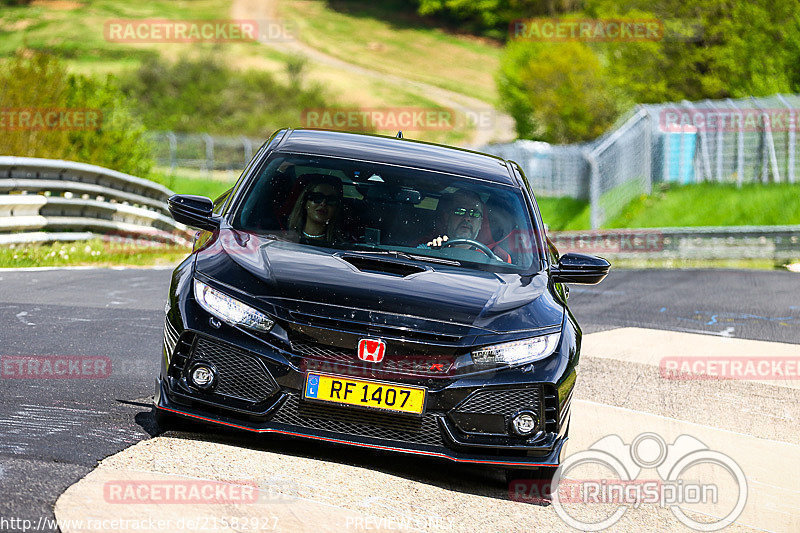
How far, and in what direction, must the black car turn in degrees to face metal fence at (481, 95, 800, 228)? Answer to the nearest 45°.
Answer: approximately 180°

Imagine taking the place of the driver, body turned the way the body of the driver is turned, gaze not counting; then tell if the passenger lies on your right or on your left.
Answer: on your right

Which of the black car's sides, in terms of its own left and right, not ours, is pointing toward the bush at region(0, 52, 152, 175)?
back
